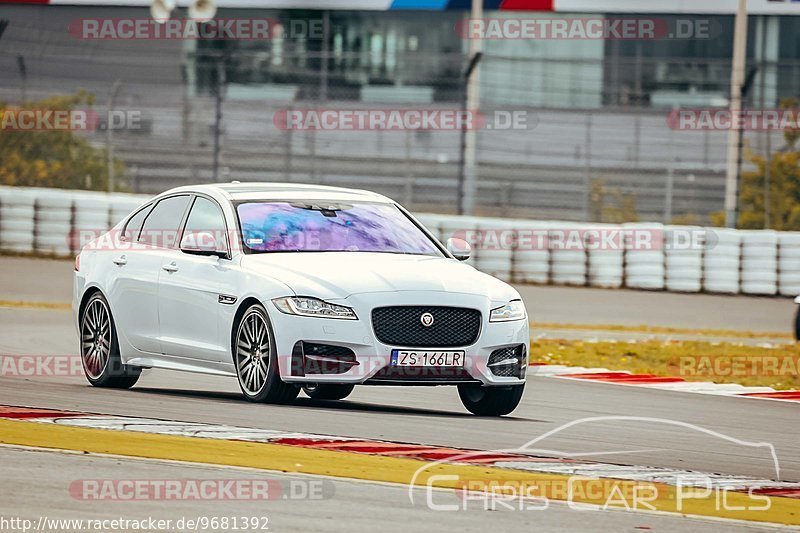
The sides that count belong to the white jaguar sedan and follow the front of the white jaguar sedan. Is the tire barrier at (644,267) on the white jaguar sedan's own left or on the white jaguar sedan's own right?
on the white jaguar sedan's own left

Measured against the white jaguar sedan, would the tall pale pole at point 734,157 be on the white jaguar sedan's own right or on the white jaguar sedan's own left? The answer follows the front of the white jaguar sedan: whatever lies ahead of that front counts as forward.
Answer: on the white jaguar sedan's own left

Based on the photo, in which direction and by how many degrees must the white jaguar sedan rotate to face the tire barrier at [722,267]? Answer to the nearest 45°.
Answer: approximately 90° to its left

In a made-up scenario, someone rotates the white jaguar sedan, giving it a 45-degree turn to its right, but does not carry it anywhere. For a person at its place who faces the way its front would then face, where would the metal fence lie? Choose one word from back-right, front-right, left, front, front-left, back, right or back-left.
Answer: back

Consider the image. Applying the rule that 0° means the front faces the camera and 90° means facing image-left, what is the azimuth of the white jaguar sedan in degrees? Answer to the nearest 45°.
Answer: approximately 315°

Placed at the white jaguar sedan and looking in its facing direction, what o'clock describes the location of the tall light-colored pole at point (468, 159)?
The tall light-colored pole is roughly at 8 o'clock from the white jaguar sedan.
